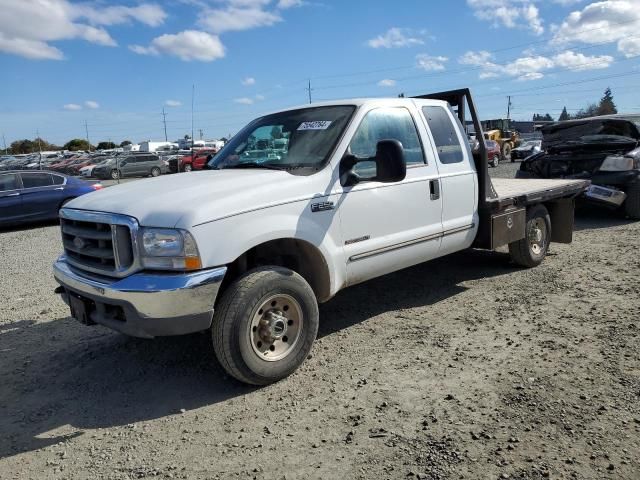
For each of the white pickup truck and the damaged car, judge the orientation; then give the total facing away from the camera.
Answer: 0

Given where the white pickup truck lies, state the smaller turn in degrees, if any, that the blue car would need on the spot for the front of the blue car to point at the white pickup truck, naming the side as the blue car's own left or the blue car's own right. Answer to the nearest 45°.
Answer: approximately 90° to the blue car's own left

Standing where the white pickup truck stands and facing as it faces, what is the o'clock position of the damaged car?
The damaged car is roughly at 6 o'clock from the white pickup truck.

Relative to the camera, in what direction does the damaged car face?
facing the viewer and to the left of the viewer

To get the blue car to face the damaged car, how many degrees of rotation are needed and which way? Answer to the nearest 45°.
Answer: approximately 135° to its left

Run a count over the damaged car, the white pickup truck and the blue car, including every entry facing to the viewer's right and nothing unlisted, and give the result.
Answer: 0

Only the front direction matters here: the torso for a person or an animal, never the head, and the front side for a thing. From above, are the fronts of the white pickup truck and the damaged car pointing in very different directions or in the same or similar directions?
same or similar directions

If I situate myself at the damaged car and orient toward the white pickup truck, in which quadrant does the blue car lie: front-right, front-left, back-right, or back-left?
front-right

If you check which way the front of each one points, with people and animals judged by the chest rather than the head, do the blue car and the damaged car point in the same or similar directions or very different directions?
same or similar directions

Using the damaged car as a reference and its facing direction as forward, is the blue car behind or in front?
in front

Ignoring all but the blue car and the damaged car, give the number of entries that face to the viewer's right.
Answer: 0

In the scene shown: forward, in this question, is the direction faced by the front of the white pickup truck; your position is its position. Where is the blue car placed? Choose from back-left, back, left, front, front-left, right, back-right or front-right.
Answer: right

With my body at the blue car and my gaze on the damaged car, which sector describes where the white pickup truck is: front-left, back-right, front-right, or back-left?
front-right

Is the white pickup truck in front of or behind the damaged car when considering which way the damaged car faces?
in front
